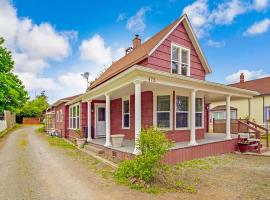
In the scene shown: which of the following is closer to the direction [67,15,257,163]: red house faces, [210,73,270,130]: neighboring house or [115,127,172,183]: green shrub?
the green shrub

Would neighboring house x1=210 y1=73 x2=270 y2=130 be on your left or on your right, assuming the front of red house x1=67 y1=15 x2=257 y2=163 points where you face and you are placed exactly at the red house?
on your left

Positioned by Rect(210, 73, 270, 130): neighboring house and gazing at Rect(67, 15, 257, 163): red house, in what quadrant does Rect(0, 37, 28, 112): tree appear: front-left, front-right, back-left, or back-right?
front-right

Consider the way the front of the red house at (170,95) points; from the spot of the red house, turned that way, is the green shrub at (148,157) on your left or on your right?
on your right

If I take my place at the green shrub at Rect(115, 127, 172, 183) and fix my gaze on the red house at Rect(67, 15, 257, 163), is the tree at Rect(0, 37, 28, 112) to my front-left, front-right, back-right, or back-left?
front-left

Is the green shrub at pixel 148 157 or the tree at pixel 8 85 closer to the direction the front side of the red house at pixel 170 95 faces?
the green shrub

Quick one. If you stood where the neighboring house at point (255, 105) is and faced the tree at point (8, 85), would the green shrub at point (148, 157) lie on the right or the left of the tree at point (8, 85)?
left
